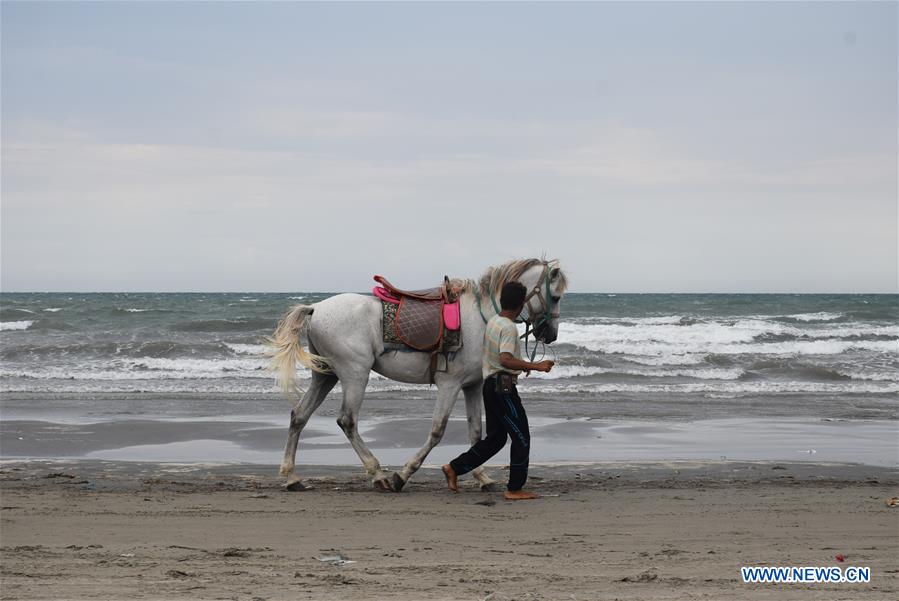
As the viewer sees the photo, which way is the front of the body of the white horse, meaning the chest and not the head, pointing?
to the viewer's right

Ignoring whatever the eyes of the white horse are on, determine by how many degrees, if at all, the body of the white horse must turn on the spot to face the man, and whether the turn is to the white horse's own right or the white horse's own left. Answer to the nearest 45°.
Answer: approximately 45° to the white horse's own right

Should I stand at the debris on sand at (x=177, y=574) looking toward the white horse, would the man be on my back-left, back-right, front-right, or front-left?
front-right

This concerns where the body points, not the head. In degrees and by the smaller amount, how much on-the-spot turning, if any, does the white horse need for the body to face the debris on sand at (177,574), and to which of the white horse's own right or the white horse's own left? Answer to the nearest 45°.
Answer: approximately 90° to the white horse's own right

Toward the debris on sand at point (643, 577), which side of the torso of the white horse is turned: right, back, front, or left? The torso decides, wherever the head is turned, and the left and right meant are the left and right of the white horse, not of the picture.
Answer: right

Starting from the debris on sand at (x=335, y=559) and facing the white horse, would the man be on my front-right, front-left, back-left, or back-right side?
front-right

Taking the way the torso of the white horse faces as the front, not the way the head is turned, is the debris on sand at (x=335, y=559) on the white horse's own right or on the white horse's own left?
on the white horse's own right

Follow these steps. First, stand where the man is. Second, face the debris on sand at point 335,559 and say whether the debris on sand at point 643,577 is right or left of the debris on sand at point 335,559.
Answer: left

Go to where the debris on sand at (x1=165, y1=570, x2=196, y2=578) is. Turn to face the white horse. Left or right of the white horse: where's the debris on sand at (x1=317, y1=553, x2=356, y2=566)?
right
